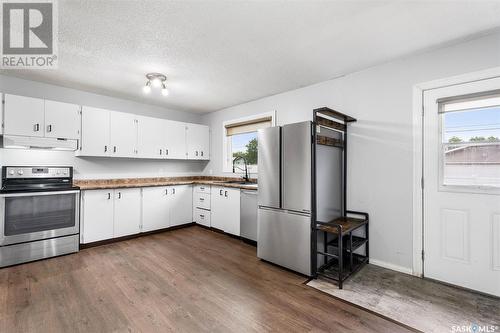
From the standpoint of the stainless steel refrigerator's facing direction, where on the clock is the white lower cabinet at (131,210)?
The white lower cabinet is roughly at 2 o'clock from the stainless steel refrigerator.

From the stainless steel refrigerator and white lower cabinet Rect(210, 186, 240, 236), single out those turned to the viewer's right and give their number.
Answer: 0

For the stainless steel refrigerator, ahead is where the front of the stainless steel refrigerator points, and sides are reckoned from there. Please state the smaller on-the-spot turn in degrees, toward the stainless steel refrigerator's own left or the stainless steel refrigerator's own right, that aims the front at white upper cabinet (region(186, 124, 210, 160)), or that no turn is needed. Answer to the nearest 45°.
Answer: approximately 90° to the stainless steel refrigerator's own right

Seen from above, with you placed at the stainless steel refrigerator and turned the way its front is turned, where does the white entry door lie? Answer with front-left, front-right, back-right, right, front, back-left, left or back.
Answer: back-left

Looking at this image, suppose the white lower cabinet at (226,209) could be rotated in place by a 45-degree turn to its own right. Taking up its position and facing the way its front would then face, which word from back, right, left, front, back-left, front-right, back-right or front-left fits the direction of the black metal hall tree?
back-left

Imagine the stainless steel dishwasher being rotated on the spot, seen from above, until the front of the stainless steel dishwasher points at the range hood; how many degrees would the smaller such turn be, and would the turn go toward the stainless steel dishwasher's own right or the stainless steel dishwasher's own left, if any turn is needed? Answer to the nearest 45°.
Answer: approximately 45° to the stainless steel dishwasher's own right

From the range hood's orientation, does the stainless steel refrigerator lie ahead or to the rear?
ahead
